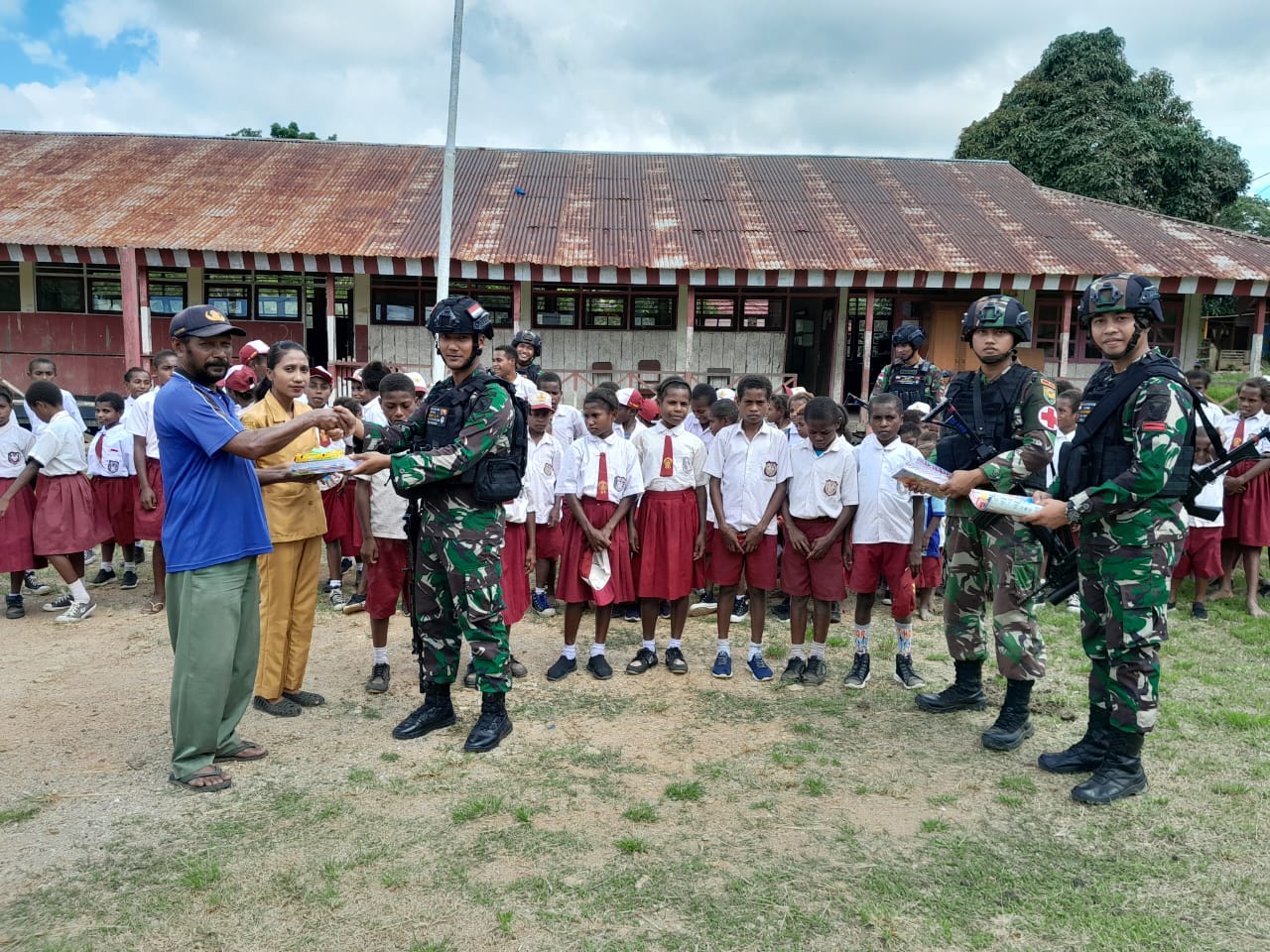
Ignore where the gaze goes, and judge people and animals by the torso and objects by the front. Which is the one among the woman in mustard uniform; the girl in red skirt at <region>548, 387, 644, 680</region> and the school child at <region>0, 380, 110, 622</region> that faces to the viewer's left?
the school child

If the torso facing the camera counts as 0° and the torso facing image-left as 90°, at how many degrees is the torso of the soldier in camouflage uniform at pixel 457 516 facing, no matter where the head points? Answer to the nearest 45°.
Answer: approximately 45°

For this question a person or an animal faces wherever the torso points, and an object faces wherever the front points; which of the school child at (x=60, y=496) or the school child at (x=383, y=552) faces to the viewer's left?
the school child at (x=60, y=496)

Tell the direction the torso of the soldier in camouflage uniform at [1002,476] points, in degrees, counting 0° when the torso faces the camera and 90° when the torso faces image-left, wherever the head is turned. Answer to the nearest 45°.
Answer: approximately 45°

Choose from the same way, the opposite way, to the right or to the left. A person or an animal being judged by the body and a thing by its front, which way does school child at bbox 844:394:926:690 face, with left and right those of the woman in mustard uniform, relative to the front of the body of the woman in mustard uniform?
to the right

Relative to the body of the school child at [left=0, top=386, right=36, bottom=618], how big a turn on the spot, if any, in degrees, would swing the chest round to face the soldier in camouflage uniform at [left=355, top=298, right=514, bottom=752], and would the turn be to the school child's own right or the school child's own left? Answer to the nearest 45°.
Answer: approximately 45° to the school child's own left

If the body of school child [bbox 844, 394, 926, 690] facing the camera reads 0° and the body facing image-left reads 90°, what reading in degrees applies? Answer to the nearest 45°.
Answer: approximately 0°

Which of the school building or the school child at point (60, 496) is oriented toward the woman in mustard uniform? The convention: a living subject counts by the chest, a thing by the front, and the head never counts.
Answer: the school building

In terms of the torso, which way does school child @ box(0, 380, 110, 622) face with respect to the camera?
to the viewer's left

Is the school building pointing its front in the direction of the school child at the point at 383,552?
yes

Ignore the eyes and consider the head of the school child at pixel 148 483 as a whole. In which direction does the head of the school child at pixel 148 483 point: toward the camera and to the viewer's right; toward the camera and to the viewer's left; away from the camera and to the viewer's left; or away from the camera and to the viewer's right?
toward the camera and to the viewer's right
